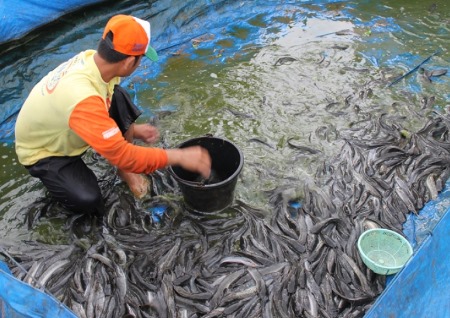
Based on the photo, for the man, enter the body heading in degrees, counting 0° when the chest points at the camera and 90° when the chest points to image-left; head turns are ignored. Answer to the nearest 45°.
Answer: approximately 270°

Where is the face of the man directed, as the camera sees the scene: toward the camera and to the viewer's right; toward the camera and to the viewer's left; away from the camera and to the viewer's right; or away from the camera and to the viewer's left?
away from the camera and to the viewer's right

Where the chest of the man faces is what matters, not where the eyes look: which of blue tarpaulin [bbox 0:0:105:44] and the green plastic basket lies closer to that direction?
the green plastic basket

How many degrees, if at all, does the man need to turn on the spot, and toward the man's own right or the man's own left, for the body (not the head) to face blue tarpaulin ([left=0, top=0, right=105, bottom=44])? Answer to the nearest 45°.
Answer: approximately 90° to the man's own left

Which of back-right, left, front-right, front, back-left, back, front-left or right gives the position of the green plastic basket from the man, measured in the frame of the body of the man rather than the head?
front-right

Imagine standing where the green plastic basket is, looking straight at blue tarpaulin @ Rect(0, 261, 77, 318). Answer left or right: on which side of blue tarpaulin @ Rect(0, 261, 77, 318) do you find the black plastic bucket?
right

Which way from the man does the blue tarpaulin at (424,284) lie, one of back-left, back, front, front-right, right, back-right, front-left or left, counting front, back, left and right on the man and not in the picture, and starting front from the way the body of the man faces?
front-right
